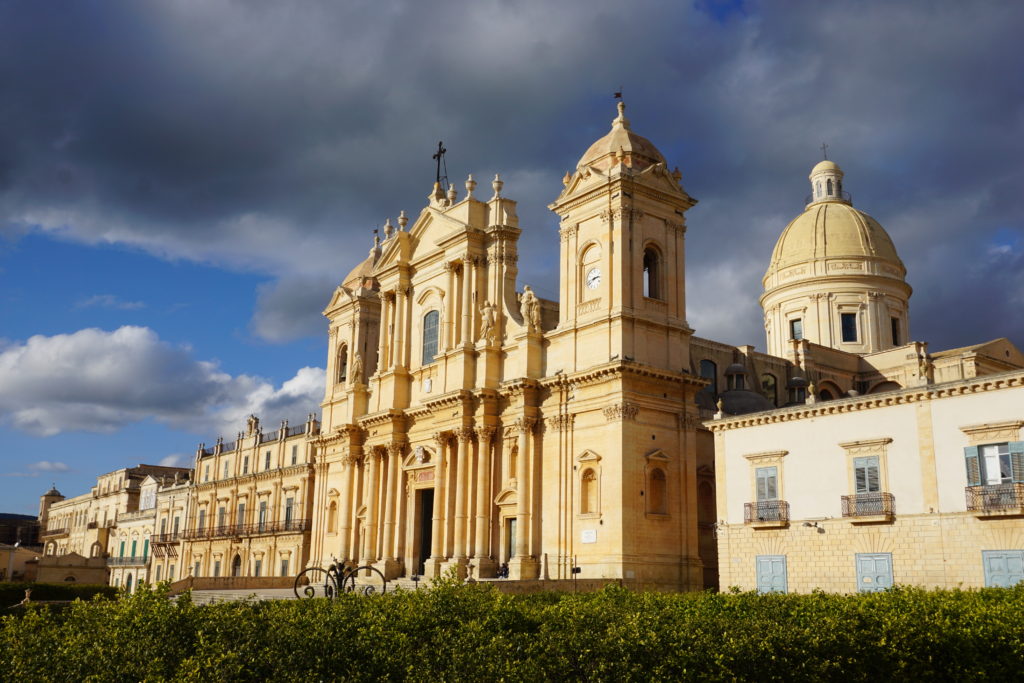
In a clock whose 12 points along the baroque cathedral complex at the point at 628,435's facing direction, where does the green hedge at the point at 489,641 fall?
The green hedge is roughly at 11 o'clock from the baroque cathedral complex.

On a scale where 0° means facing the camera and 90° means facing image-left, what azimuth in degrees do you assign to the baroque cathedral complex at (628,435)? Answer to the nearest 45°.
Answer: approximately 45°

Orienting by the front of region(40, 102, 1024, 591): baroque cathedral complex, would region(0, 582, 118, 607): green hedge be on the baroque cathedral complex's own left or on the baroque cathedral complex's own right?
on the baroque cathedral complex's own right
